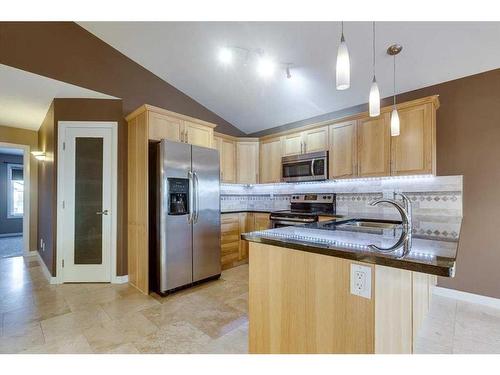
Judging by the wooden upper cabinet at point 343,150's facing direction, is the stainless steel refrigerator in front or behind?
in front

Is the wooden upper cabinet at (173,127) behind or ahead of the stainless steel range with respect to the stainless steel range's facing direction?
ahead

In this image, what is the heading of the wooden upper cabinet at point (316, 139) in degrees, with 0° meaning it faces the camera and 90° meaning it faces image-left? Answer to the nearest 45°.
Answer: approximately 45°

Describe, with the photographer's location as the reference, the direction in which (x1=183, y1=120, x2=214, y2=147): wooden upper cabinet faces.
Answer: facing the viewer and to the right of the viewer

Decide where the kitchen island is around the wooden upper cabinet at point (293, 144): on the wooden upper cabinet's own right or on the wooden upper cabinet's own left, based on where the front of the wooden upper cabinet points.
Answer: on the wooden upper cabinet's own left

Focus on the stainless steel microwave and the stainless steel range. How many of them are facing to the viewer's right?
0

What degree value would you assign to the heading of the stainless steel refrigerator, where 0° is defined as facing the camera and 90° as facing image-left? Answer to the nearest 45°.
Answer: approximately 315°
